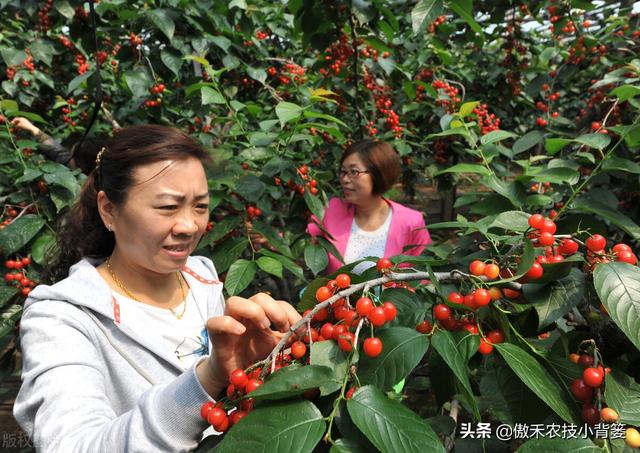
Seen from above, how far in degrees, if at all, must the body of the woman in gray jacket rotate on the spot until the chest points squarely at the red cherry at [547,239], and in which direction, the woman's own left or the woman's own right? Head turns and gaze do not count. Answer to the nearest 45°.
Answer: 0° — they already face it

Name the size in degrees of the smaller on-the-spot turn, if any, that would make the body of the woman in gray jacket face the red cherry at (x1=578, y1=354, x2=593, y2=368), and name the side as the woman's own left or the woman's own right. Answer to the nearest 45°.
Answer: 0° — they already face it

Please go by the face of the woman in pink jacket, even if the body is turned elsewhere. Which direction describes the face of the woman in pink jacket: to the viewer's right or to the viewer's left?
to the viewer's left

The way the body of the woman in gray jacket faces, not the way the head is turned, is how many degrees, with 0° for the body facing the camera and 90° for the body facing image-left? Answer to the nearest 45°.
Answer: approximately 315°

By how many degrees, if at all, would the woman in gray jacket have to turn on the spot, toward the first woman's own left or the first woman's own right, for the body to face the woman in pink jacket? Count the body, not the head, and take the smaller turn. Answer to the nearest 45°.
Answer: approximately 90° to the first woman's own left

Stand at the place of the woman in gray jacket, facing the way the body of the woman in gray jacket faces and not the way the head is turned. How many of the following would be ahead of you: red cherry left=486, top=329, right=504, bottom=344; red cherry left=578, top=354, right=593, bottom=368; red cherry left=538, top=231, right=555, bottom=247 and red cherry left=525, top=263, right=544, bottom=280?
4

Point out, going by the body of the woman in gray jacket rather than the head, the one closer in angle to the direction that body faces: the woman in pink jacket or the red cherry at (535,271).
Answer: the red cherry

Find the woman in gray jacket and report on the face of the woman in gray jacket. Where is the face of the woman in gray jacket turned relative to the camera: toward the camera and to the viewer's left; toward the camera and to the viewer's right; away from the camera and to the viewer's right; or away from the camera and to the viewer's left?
toward the camera and to the viewer's right

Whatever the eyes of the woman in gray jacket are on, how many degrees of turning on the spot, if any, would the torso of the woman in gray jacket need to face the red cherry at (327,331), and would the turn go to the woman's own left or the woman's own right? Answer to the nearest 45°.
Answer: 0° — they already face it

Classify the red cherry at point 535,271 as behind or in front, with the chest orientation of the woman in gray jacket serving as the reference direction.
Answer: in front

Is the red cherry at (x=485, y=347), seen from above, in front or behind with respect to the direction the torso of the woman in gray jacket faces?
in front
